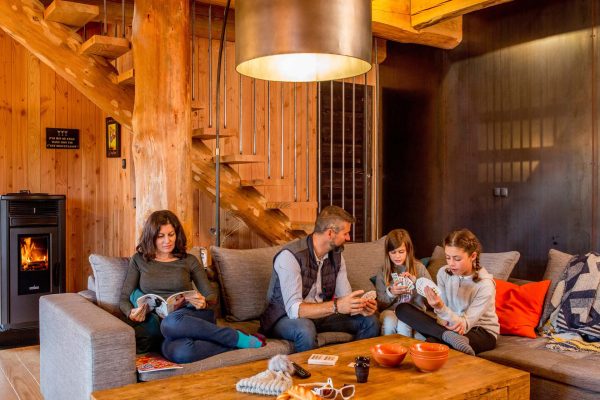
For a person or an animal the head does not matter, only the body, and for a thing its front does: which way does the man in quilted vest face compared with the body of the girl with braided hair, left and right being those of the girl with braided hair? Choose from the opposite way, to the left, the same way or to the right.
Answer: to the left

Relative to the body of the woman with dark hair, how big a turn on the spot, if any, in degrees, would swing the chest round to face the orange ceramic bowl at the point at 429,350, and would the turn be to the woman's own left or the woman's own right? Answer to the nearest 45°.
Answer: approximately 45° to the woman's own left

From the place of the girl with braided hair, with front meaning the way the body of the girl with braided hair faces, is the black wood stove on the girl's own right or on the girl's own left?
on the girl's own right

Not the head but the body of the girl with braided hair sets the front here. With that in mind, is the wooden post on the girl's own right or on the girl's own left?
on the girl's own right

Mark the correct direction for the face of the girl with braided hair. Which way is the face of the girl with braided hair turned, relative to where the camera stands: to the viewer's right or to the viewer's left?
to the viewer's left

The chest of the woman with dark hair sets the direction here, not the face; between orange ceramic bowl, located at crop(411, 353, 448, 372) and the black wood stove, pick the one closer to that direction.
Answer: the orange ceramic bowl

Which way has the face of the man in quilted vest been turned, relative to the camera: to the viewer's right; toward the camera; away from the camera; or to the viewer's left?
to the viewer's right

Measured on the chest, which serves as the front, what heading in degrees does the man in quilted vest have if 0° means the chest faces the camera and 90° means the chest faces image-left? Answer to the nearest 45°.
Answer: approximately 315°

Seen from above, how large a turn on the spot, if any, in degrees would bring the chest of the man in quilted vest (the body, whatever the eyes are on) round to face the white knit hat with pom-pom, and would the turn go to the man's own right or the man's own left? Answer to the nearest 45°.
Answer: approximately 45° to the man's own right
